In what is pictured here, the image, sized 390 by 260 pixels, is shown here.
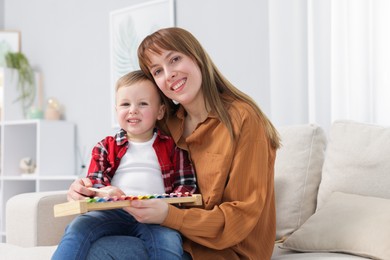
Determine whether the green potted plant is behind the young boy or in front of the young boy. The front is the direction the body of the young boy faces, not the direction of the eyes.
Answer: behind

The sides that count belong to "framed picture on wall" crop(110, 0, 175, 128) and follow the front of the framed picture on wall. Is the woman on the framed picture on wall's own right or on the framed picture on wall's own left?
on the framed picture on wall's own left

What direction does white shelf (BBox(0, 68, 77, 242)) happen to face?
toward the camera

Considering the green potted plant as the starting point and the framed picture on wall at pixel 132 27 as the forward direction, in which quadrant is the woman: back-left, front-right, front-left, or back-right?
front-right

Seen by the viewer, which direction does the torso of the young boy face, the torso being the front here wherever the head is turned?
toward the camera

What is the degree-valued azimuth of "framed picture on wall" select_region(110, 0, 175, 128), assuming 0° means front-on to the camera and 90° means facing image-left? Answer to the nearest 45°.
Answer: approximately 45°

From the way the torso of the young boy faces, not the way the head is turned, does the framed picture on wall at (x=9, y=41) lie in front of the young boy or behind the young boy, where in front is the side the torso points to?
behind

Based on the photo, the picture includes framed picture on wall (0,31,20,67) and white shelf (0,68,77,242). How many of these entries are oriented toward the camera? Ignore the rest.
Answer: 2

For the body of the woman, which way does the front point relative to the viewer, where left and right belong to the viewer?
facing the viewer and to the left of the viewer

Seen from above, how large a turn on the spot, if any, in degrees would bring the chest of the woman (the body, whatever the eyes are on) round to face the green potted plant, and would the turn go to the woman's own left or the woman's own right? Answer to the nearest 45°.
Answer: approximately 90° to the woman's own right

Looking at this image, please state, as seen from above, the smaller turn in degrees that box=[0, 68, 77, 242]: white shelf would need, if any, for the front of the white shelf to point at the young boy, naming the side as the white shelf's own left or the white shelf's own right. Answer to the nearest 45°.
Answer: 0° — it already faces them
